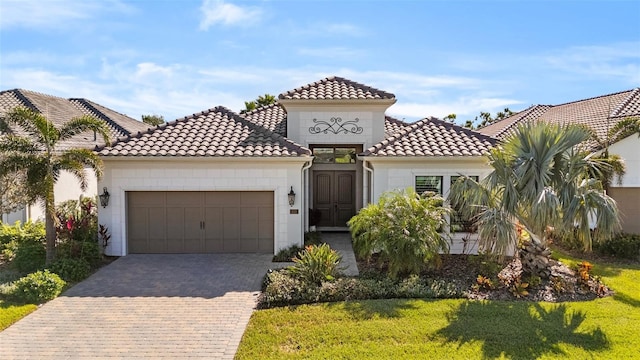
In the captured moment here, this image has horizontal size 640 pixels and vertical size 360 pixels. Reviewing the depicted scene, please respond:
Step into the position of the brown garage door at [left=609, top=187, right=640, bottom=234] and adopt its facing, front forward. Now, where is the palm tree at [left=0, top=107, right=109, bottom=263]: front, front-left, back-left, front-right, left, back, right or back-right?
front-right

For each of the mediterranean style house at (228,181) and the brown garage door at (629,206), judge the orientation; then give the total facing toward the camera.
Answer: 2

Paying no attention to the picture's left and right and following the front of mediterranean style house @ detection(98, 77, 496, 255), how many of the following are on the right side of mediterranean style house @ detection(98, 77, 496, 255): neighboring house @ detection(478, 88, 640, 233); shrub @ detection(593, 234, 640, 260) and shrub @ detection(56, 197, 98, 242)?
1

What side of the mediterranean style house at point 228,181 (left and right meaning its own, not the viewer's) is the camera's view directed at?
front

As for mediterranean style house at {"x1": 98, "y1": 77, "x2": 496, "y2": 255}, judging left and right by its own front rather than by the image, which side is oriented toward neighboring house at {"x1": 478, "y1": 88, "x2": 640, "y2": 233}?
left

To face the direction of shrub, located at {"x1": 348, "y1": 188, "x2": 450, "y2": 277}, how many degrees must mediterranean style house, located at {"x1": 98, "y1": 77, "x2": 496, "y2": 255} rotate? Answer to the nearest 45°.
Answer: approximately 45° to its left

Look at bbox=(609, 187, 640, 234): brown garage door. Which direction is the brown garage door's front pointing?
toward the camera

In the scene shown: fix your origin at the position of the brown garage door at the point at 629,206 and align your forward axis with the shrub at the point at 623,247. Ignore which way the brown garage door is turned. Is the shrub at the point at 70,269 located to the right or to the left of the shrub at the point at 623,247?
right
